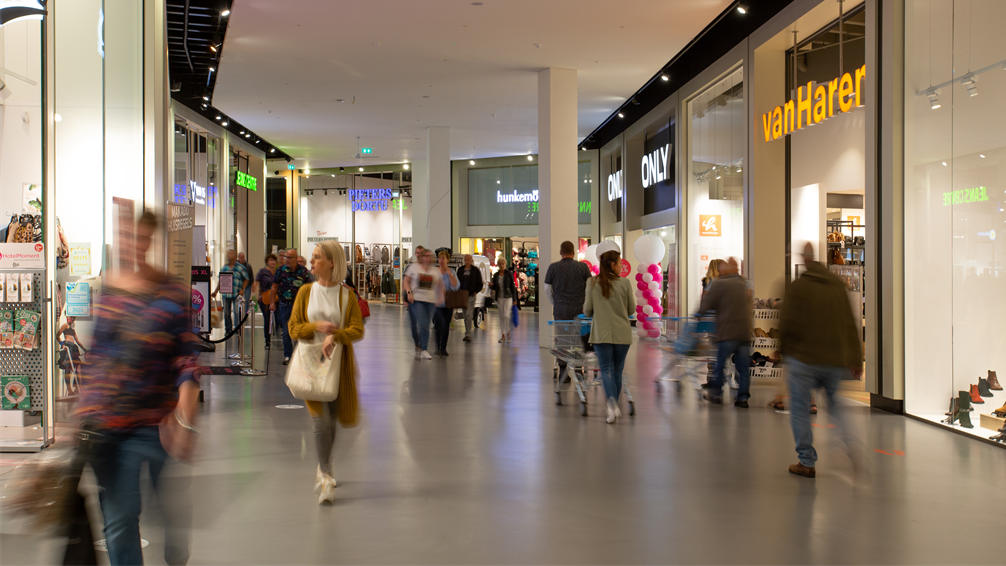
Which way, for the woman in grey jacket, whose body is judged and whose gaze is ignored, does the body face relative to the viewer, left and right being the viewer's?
facing away from the viewer

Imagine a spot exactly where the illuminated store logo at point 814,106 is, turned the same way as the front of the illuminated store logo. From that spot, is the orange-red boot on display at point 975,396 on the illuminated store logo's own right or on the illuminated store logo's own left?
on the illuminated store logo's own left

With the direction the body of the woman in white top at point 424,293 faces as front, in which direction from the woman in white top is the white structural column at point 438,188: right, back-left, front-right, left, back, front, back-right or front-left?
back

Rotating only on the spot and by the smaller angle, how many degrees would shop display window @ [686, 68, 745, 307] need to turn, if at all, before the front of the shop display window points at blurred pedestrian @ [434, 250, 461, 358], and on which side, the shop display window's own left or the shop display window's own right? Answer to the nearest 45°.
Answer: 0° — it already faces them

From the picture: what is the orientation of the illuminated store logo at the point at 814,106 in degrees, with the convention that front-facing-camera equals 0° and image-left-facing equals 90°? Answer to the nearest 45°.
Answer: approximately 45°

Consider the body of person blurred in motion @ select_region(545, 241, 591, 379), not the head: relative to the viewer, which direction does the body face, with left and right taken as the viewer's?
facing away from the viewer

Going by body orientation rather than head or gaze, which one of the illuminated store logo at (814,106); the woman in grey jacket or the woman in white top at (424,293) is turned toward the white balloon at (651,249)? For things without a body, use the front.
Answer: the woman in grey jacket

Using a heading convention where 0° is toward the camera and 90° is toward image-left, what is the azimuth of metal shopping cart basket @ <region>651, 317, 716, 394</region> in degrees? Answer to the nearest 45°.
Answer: approximately 90°

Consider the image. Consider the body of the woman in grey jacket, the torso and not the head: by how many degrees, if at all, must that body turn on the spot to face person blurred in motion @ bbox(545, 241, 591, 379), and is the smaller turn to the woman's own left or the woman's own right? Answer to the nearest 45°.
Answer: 0° — they already face them

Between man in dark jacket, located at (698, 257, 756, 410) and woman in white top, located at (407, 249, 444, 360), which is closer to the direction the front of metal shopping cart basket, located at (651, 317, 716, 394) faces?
the woman in white top
